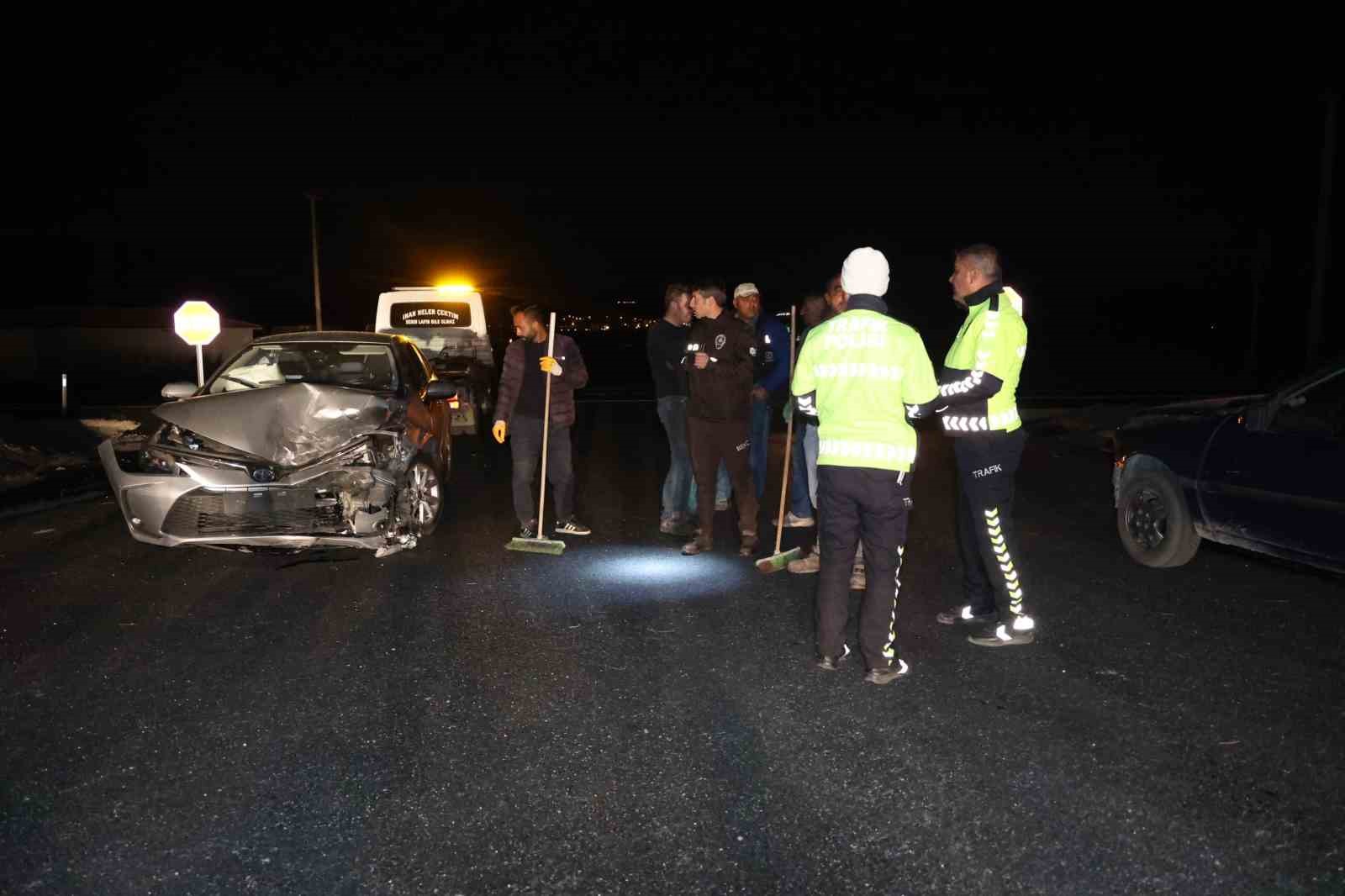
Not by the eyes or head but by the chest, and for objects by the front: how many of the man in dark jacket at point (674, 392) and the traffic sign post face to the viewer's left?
0

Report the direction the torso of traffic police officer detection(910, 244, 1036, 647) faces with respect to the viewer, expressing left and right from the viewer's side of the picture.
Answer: facing to the left of the viewer

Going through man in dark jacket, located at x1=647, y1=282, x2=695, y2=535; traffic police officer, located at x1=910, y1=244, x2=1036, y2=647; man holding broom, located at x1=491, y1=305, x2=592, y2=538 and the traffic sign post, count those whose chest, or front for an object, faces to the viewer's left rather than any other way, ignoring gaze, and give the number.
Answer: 1

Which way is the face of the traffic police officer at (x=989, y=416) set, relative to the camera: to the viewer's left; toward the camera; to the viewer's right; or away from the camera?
to the viewer's left

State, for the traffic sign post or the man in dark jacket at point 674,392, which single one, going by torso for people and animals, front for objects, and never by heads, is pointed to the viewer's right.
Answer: the man in dark jacket

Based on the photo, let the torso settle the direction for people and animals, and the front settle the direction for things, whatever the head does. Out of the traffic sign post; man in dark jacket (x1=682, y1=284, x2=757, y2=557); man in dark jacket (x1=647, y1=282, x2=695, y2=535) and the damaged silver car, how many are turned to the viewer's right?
1

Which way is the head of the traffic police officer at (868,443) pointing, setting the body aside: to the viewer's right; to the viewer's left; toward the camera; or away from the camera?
away from the camera

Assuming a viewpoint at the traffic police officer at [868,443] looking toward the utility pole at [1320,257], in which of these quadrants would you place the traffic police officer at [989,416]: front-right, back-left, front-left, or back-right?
front-right

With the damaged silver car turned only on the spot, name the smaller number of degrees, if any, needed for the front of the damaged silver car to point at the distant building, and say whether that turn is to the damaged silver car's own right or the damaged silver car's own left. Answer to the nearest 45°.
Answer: approximately 135° to the damaged silver car's own right

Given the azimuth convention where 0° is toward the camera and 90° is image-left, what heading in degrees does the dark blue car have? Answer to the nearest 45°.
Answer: approximately 135°

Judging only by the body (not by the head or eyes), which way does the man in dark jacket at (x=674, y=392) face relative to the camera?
to the viewer's right

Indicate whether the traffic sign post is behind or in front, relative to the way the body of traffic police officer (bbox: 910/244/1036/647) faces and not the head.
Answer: in front

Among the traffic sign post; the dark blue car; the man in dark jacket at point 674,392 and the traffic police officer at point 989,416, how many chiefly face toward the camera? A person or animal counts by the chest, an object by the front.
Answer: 1

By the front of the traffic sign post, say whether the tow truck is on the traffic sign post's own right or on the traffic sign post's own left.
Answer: on the traffic sign post's own left
